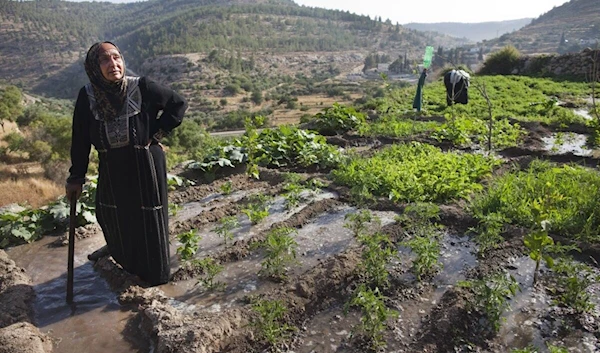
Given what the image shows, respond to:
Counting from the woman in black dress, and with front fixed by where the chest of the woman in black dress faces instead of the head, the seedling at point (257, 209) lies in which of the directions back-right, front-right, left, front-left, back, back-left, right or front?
back-left

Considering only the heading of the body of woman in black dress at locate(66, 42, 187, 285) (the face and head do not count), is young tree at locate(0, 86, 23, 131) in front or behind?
behind

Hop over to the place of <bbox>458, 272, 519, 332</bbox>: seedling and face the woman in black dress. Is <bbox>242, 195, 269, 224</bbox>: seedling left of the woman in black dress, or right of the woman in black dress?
right

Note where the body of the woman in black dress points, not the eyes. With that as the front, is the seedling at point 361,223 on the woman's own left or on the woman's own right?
on the woman's own left

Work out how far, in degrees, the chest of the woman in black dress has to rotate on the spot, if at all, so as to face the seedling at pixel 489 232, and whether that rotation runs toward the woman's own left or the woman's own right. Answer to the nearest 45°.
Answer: approximately 90° to the woman's own left

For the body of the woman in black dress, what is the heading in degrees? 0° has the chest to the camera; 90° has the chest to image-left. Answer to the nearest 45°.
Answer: approximately 0°

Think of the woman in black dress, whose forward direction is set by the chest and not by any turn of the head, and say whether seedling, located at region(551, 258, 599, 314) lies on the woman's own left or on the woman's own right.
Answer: on the woman's own left

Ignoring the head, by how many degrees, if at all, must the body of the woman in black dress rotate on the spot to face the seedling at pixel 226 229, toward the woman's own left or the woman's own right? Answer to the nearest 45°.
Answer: approximately 135° to the woman's own left
